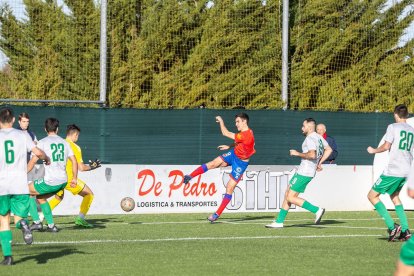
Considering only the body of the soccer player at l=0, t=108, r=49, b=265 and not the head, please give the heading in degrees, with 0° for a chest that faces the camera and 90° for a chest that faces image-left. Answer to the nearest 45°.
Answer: approximately 180°

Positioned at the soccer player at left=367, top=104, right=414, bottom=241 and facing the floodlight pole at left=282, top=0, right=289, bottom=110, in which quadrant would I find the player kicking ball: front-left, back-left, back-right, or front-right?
front-left

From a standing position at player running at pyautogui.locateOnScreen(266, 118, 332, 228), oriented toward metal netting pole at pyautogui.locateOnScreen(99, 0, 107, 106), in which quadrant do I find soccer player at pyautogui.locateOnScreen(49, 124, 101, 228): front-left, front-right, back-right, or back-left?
front-left

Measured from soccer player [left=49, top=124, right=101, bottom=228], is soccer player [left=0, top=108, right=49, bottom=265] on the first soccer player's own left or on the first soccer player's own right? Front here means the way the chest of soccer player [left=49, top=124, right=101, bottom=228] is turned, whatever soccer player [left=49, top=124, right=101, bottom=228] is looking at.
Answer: on the first soccer player's own right

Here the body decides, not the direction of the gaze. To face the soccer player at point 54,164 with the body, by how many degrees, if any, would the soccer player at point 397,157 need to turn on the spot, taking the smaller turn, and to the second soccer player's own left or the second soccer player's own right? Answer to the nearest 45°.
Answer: approximately 45° to the second soccer player's own left

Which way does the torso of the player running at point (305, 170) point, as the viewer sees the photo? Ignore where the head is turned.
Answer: to the viewer's left

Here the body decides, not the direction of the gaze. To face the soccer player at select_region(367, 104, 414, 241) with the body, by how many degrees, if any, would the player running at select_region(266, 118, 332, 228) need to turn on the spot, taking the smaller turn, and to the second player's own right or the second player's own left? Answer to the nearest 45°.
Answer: approximately 135° to the second player's own left

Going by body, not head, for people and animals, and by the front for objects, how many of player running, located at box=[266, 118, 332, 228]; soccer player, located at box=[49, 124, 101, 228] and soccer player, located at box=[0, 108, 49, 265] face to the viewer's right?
1

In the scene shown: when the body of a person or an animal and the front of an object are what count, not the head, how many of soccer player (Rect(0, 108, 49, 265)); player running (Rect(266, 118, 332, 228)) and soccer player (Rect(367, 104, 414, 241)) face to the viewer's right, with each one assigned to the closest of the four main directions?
0

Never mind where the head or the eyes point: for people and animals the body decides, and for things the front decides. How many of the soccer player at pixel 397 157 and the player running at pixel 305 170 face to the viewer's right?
0

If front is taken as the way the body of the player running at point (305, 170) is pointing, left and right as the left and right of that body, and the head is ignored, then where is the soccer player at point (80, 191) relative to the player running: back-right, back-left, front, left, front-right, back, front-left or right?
front

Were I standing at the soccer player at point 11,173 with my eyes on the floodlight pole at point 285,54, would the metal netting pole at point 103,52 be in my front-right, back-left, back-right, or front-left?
front-left
